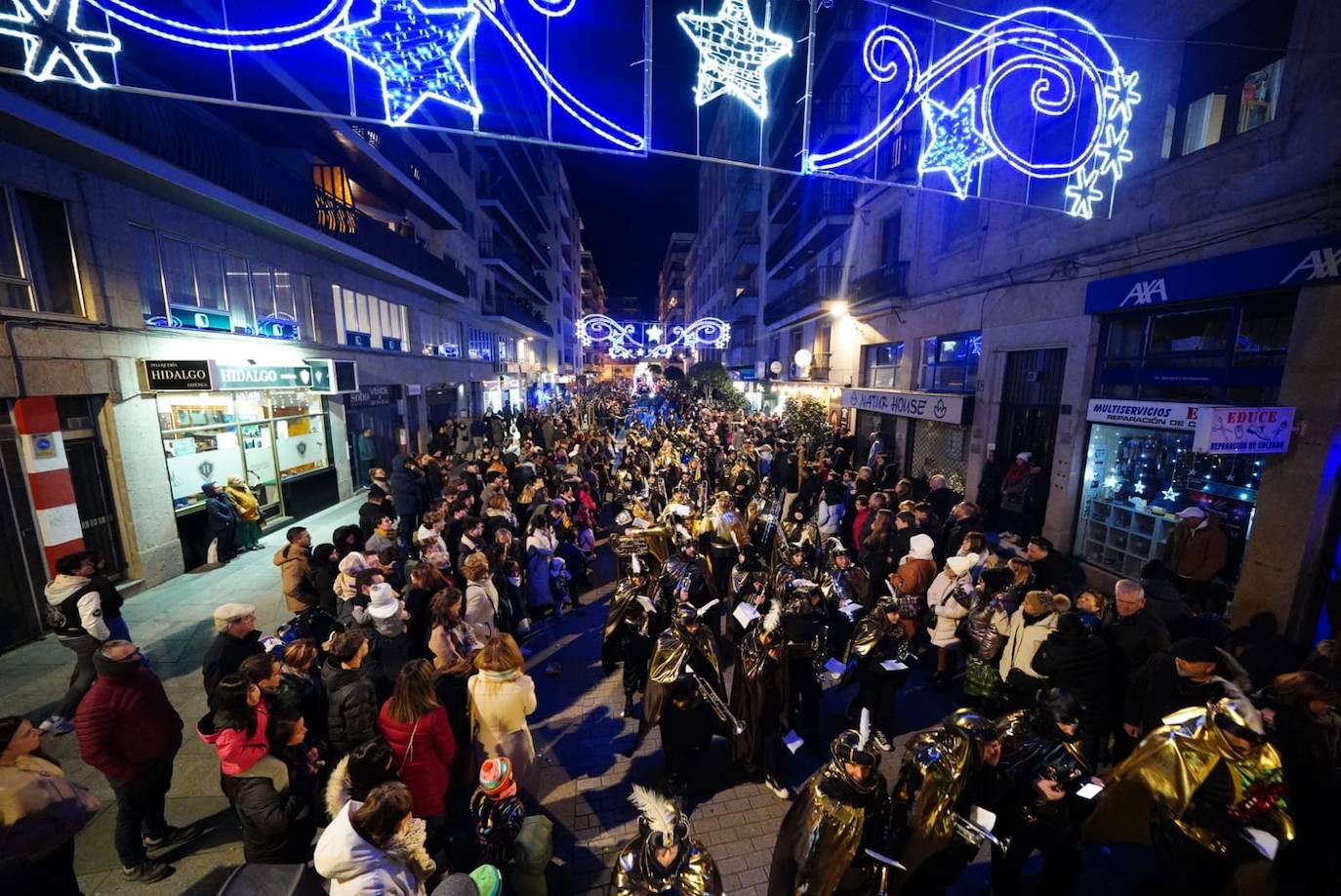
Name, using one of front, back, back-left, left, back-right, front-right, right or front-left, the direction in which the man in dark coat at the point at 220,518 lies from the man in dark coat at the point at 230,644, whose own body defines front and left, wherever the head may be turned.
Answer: left

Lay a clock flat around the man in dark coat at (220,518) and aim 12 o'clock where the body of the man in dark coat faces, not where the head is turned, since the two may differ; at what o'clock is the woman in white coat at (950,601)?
The woman in white coat is roughly at 2 o'clock from the man in dark coat.

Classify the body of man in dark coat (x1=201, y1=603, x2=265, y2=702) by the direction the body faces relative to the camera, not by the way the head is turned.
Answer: to the viewer's right

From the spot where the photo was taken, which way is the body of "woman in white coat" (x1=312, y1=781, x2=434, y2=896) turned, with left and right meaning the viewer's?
facing away from the viewer and to the right of the viewer

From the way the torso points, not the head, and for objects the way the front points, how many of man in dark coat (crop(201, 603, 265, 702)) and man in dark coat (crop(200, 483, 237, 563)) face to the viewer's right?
2

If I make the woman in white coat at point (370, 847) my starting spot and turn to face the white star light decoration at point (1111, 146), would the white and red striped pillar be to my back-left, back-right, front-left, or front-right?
back-left

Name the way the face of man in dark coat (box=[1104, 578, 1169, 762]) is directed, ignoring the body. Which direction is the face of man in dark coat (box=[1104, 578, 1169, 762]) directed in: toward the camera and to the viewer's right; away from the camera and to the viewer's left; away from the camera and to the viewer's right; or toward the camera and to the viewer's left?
toward the camera and to the viewer's left

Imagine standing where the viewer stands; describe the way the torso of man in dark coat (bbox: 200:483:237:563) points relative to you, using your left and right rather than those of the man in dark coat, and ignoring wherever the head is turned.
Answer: facing to the right of the viewer

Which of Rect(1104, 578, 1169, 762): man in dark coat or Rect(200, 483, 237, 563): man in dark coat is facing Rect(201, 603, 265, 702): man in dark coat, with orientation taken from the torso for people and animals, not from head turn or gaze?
Rect(1104, 578, 1169, 762): man in dark coat

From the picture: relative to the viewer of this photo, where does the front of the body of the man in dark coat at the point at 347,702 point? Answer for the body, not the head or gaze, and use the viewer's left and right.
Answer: facing away from the viewer and to the right of the viewer

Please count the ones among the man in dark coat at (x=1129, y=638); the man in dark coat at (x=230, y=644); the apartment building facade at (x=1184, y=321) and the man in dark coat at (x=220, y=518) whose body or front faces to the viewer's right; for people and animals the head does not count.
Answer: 2

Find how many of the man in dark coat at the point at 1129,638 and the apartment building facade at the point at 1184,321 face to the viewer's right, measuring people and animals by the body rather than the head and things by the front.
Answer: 0

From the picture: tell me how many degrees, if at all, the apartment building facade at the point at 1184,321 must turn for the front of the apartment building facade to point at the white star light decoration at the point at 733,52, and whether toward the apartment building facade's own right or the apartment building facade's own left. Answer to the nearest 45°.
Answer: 0° — it already faces it

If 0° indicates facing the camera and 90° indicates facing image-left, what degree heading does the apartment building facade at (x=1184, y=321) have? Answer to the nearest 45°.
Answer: approximately 45°
